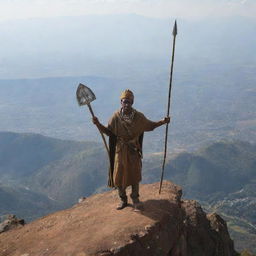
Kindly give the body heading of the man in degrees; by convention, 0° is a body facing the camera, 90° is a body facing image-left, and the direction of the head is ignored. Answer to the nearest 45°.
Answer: approximately 0°

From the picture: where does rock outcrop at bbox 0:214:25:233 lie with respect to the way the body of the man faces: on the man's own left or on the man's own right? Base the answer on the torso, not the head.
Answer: on the man's own right
